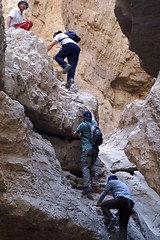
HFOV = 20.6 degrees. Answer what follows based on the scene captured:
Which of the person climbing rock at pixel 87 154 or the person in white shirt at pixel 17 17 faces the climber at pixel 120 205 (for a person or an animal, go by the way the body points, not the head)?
the person in white shirt

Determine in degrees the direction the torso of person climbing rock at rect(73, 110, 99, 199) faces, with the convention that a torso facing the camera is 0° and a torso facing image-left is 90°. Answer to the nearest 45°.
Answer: approximately 135°

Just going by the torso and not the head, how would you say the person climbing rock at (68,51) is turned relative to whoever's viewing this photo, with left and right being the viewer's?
facing away from the viewer and to the left of the viewer

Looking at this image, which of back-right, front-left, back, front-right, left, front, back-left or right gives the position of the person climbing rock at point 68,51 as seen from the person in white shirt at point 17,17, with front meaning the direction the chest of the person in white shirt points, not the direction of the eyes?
front-left

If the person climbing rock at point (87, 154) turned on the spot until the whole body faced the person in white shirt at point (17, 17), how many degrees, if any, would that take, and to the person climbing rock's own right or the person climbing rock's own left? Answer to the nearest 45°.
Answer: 0° — they already face them

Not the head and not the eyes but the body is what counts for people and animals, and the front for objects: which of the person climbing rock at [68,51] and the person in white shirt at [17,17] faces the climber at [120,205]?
the person in white shirt

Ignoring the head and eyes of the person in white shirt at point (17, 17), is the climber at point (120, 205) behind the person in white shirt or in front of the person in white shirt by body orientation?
in front

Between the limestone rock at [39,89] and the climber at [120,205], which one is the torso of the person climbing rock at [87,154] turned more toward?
the limestone rock

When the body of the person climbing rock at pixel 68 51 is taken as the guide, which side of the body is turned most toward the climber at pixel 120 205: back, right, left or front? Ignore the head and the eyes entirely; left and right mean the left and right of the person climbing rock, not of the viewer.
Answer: back

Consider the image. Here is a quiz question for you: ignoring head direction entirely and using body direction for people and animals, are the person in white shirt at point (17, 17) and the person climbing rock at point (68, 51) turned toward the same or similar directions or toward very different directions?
very different directions

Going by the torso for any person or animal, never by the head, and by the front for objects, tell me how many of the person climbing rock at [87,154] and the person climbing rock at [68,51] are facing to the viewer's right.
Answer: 0

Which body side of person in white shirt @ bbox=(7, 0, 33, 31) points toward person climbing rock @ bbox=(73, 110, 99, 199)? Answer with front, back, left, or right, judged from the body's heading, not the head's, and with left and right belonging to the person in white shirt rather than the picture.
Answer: front

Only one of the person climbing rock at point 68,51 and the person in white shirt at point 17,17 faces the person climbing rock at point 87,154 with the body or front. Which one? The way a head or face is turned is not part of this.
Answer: the person in white shirt

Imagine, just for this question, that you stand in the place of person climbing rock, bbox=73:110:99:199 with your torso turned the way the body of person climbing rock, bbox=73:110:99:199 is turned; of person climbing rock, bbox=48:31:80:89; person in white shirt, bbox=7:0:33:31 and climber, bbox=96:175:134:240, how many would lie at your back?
1

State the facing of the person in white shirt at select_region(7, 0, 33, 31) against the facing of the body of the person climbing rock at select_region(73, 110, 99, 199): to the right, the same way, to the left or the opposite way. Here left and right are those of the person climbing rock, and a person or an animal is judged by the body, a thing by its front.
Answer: the opposite way

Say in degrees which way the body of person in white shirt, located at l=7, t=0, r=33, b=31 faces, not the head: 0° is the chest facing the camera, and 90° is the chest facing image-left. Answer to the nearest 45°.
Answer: approximately 315°
